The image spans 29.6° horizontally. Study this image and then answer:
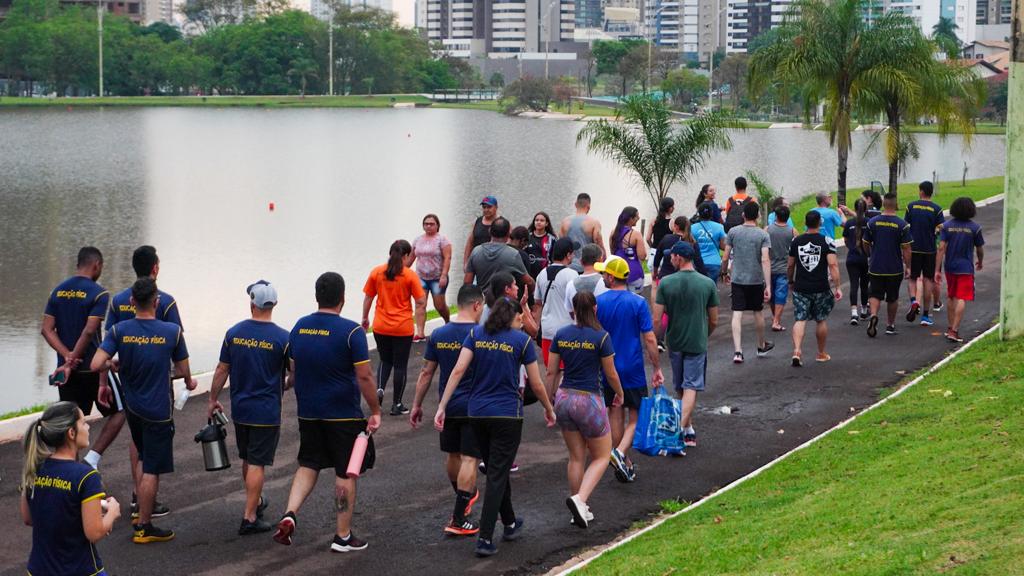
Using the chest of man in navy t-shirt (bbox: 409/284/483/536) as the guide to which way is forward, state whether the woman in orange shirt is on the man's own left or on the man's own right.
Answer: on the man's own left

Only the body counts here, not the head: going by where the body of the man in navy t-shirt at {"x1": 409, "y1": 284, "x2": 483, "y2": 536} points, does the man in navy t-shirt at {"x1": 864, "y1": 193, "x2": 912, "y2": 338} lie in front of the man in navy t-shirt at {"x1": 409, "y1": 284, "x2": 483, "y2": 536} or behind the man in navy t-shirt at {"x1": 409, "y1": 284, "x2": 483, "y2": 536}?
in front

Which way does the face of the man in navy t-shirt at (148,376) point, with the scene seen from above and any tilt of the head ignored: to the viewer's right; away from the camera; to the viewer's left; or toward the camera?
away from the camera

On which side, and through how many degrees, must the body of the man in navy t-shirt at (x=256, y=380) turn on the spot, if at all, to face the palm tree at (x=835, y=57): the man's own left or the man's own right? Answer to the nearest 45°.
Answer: approximately 45° to the man's own right

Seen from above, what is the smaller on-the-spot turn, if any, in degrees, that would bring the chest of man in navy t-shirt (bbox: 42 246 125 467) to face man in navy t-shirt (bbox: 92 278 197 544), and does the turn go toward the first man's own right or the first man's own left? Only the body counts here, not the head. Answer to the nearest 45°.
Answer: approximately 135° to the first man's own right

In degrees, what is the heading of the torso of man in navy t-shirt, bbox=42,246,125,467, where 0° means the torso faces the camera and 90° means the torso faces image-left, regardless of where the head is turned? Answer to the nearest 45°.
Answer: approximately 225°

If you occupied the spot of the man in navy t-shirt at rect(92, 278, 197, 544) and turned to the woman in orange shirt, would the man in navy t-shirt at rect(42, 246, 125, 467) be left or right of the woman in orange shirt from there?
left

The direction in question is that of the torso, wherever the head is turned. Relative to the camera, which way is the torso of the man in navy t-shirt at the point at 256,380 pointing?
away from the camera

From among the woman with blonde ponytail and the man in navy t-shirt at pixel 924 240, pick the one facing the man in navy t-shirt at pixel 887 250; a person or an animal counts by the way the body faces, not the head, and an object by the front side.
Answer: the woman with blonde ponytail

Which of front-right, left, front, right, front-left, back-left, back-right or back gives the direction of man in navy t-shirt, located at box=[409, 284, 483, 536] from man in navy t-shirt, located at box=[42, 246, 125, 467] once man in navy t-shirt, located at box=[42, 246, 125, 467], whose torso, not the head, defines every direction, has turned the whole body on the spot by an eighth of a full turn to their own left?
back-right

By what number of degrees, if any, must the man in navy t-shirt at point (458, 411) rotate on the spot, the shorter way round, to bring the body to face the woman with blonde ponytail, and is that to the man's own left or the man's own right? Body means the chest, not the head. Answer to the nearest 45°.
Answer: approximately 180°

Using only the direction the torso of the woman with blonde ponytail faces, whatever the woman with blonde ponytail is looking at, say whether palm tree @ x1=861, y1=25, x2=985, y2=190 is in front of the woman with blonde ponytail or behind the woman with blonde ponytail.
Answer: in front
